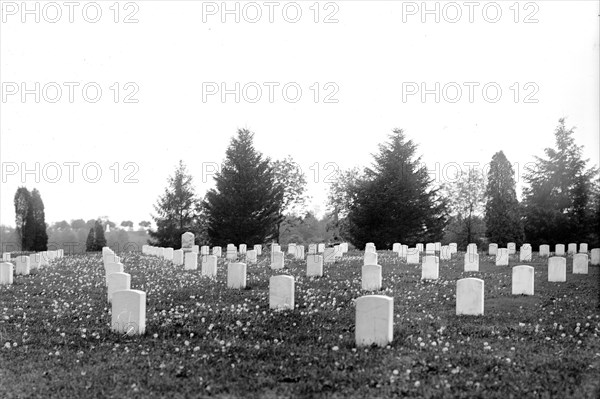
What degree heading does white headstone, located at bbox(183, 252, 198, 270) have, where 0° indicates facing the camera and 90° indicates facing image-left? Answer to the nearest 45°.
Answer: approximately 0°

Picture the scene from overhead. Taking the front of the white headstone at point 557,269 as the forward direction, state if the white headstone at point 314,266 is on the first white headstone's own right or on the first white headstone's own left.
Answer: on the first white headstone's own right

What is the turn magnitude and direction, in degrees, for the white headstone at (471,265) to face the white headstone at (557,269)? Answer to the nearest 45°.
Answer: approximately 45° to its left

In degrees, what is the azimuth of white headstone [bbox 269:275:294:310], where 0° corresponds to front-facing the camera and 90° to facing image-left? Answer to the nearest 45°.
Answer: approximately 0°

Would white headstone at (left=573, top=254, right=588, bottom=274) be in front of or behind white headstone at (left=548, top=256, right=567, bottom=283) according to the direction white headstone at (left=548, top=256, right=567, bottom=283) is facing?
behind
